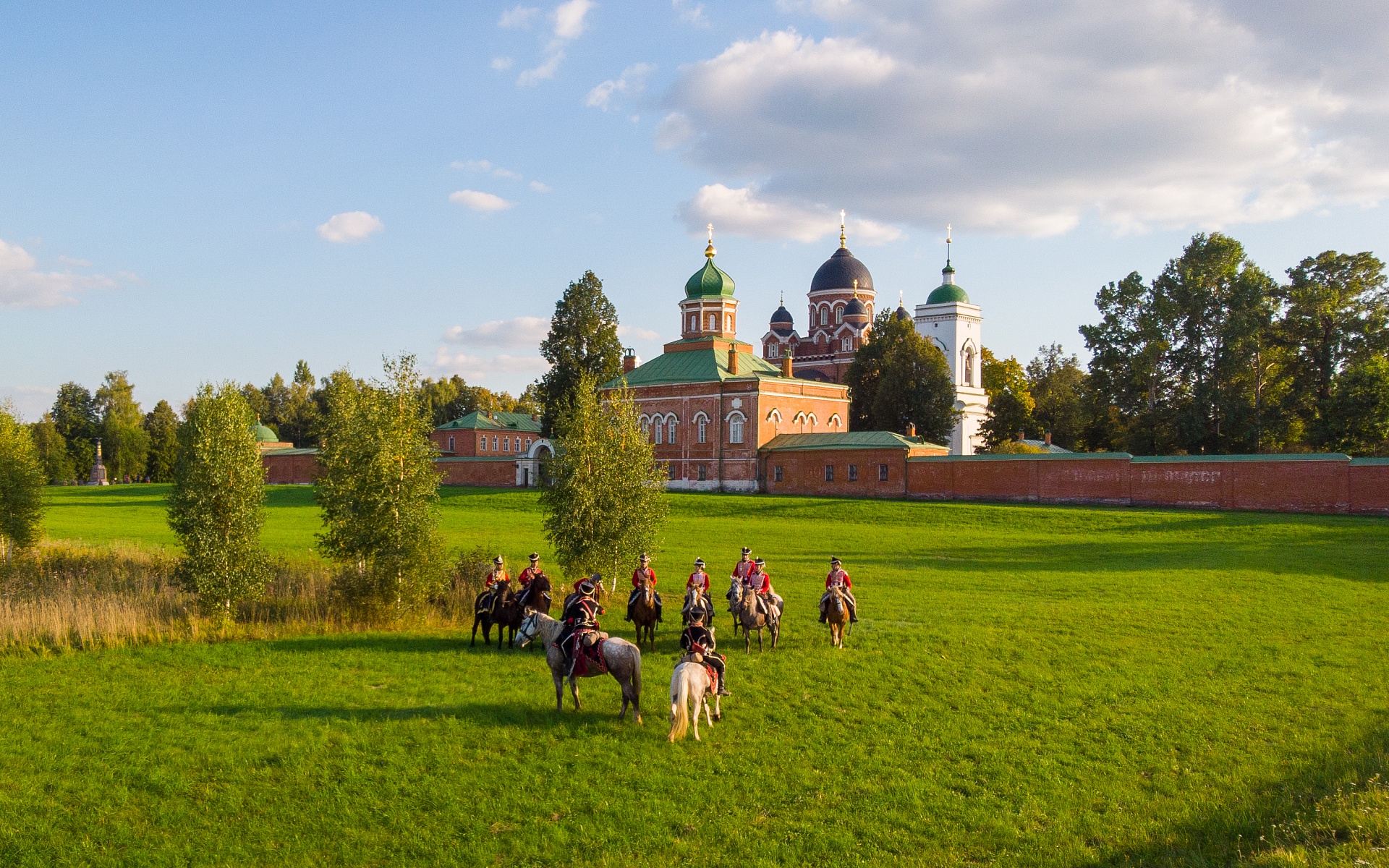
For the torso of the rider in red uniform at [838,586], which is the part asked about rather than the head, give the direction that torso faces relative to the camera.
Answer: toward the camera

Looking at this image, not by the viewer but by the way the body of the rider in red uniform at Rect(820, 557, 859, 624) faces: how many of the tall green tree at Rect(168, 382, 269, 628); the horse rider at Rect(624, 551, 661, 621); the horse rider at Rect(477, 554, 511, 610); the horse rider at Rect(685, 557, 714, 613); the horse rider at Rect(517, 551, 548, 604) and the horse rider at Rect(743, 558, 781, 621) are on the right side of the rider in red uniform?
6

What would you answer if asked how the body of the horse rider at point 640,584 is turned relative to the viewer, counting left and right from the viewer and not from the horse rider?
facing the viewer

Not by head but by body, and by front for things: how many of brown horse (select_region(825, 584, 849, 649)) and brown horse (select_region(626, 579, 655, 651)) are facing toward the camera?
2

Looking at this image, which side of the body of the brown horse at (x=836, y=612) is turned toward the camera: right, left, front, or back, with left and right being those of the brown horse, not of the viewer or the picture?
front

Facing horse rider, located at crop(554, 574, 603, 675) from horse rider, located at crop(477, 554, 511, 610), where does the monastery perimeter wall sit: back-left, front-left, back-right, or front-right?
back-left

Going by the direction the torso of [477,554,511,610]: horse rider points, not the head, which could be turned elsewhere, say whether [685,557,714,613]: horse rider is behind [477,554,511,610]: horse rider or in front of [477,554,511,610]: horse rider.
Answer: in front

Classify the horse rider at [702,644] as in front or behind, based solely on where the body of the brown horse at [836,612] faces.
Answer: in front

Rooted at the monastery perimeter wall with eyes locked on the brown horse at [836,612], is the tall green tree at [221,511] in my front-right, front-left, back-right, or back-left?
front-right

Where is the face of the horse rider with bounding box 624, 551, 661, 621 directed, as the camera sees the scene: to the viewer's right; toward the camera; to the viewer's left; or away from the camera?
toward the camera

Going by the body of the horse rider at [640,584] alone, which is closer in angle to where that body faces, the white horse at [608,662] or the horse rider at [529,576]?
the white horse

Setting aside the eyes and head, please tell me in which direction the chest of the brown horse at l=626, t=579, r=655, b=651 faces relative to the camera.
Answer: toward the camera

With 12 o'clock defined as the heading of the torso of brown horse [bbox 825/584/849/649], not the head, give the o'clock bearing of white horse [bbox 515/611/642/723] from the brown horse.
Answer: The white horse is roughly at 1 o'clock from the brown horse.

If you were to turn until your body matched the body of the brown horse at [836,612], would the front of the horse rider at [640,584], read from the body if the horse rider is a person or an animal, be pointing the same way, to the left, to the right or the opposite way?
the same way

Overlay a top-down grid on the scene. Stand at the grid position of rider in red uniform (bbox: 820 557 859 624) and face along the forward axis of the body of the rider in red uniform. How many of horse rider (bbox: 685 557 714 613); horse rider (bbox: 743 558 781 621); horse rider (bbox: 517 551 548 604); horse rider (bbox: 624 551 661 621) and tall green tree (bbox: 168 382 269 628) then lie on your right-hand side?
5

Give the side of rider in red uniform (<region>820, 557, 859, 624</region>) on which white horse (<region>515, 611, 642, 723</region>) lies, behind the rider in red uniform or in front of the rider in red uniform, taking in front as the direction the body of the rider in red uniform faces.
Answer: in front

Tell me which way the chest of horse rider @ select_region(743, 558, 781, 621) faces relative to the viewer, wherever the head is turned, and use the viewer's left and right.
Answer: facing the viewer and to the left of the viewer

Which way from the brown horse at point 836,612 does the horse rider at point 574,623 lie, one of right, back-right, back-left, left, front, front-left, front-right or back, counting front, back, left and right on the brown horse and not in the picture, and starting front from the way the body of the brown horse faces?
front-right
